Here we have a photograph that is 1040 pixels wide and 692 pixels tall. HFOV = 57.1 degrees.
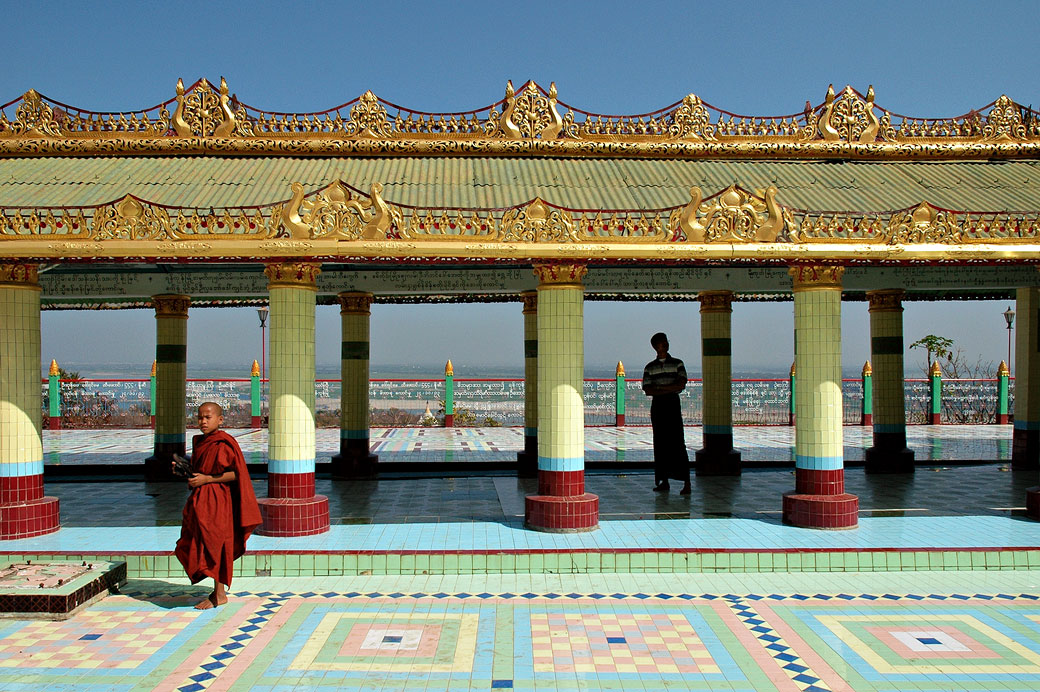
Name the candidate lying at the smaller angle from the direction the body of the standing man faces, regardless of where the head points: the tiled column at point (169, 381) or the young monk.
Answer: the young monk

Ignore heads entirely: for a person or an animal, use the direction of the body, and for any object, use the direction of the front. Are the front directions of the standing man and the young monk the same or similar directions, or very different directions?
same or similar directions

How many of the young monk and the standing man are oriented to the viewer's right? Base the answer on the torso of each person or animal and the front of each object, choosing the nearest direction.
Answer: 0

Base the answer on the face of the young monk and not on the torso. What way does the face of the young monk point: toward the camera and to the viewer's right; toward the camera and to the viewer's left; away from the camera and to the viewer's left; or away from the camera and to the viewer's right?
toward the camera and to the viewer's left

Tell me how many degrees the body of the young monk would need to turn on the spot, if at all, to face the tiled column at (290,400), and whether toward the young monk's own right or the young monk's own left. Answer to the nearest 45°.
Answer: approximately 135° to the young monk's own right

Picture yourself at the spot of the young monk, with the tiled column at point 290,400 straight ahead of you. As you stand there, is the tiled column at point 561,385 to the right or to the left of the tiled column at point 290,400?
right

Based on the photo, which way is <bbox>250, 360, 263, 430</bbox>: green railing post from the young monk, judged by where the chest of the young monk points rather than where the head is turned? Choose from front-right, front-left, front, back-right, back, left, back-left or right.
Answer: back-right

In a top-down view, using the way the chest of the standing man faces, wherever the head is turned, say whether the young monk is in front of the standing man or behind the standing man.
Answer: in front

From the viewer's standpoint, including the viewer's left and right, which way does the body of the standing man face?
facing the viewer and to the left of the viewer

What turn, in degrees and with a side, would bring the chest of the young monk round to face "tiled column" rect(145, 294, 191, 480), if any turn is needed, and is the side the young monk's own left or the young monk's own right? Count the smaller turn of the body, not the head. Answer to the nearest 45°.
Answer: approximately 135° to the young monk's own right

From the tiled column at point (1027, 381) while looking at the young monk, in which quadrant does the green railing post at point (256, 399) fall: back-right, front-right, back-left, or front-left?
front-right

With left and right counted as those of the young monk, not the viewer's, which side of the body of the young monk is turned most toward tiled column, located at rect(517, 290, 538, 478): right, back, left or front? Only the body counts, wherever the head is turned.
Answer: back

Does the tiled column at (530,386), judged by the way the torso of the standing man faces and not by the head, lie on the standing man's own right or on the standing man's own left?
on the standing man's own right

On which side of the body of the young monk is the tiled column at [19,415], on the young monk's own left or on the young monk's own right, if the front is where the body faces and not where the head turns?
on the young monk's own right

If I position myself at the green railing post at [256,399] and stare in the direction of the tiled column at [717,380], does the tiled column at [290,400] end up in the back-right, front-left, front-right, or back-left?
front-right
